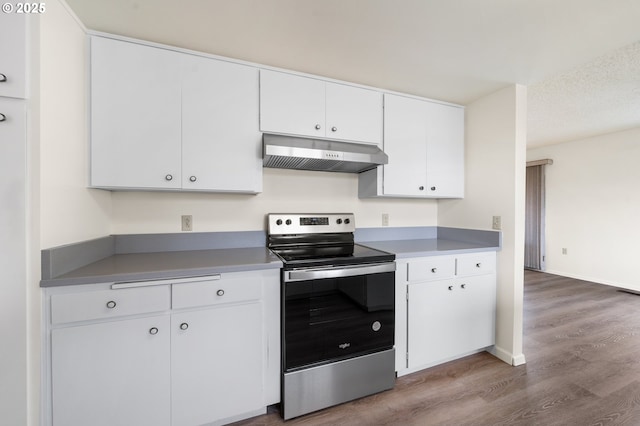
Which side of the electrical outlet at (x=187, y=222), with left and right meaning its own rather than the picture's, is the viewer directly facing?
front

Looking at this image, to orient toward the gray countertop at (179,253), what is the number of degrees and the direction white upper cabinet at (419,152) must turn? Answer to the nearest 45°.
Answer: approximately 90° to its right

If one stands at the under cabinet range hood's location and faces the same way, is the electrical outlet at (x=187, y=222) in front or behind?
behind

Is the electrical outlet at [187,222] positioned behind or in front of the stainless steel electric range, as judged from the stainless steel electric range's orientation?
behind

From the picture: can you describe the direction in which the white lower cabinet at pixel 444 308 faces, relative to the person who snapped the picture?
facing the viewer and to the right of the viewer

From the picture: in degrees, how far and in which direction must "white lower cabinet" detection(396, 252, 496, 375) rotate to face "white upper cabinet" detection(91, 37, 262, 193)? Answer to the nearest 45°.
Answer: approximately 90° to its right

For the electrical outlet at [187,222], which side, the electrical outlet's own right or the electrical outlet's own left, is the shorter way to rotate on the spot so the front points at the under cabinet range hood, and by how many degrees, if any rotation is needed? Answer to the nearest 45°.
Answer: approximately 45° to the electrical outlet's own left

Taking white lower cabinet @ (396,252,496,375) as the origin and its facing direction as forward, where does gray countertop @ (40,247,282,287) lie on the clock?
The gray countertop is roughly at 3 o'clock from the white lower cabinet.

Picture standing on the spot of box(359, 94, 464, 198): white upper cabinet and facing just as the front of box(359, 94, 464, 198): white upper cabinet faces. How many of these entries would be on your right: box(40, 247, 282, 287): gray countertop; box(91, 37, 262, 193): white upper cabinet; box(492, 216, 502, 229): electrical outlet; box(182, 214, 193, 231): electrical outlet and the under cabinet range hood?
4
